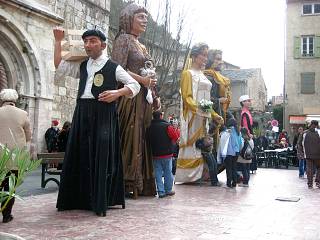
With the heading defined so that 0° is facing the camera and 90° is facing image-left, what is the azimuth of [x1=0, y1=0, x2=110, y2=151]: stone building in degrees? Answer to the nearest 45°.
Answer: approximately 315°

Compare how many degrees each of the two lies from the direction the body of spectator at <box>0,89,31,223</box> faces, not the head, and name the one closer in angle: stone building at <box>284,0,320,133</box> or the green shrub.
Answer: the stone building

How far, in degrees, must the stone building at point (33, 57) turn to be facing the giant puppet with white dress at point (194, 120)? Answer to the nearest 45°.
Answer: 0° — it already faces it

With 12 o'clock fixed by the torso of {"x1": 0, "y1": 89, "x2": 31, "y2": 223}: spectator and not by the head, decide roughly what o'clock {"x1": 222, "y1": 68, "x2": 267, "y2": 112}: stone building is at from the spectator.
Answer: The stone building is roughly at 1 o'clock from the spectator.
